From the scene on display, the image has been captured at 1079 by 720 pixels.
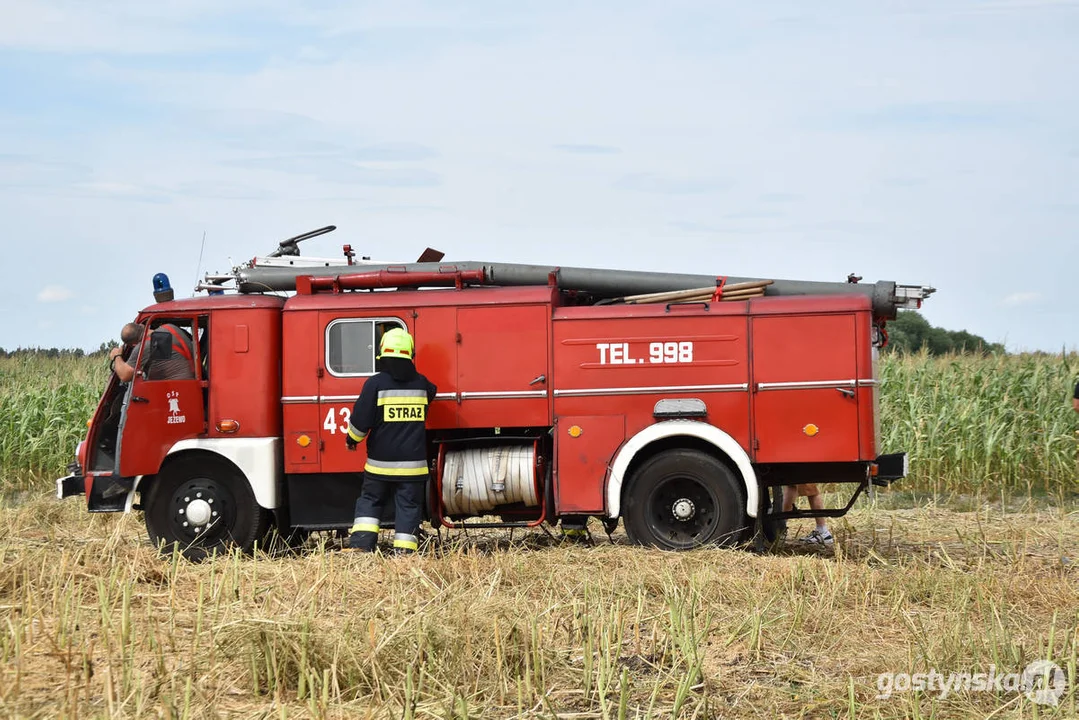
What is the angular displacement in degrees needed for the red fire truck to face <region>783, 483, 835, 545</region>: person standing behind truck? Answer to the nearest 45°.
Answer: approximately 180°

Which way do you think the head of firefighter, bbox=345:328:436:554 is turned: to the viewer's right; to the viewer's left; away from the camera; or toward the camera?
away from the camera

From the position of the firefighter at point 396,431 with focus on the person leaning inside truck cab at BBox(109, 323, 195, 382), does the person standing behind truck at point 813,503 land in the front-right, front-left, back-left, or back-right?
back-right

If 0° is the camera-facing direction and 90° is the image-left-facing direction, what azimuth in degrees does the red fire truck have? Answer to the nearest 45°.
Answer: approximately 90°
